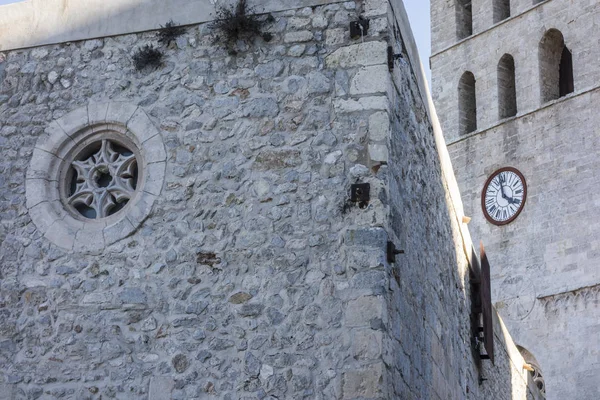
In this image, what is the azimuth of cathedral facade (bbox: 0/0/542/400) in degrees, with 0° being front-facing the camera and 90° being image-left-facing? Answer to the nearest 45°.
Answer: approximately 0°

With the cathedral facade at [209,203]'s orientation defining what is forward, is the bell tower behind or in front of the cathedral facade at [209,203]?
behind
